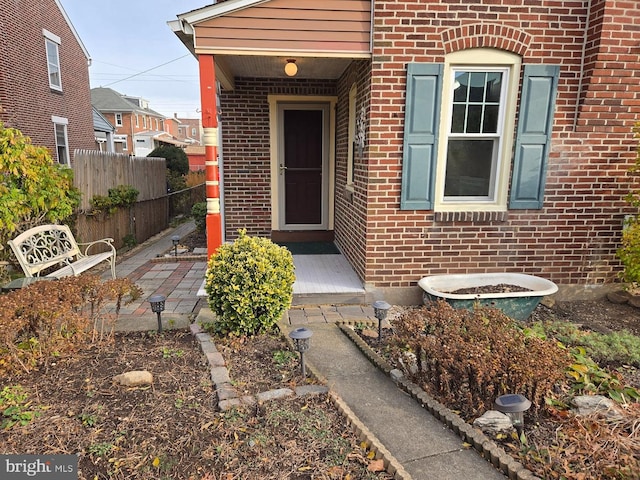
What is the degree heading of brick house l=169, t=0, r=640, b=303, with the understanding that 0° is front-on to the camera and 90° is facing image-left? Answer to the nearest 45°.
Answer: approximately 0°

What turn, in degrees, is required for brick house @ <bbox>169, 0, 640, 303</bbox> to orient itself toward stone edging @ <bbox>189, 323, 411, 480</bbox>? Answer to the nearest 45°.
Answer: approximately 45° to its right

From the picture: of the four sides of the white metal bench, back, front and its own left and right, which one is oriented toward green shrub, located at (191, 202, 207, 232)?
left

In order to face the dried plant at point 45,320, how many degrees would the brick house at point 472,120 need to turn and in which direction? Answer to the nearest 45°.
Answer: approximately 45° to its right

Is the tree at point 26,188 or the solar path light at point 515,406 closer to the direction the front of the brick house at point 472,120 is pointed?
the solar path light

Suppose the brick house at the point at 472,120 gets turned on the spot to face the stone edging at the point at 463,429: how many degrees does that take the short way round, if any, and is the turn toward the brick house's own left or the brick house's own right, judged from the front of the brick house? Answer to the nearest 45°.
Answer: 0° — it already faces it

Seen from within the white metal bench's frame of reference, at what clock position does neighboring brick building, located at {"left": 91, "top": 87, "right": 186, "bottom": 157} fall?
The neighboring brick building is roughly at 8 o'clock from the white metal bench.

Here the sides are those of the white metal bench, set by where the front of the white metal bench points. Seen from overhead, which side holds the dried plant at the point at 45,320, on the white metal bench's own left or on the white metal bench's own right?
on the white metal bench's own right
